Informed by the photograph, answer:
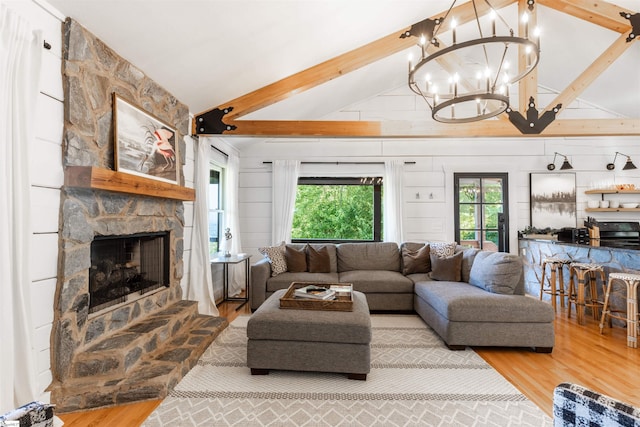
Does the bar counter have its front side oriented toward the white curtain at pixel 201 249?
yes

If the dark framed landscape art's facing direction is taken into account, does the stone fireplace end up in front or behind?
in front

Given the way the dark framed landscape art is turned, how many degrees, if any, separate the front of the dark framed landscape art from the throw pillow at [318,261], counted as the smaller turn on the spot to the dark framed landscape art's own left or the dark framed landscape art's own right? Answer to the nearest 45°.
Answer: approximately 45° to the dark framed landscape art's own right

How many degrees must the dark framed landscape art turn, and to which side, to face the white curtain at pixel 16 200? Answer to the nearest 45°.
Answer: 0° — it already faces it

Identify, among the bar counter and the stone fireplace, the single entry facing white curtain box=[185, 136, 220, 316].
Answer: the bar counter

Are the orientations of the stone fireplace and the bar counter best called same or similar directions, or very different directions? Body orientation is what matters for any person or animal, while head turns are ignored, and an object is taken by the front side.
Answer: very different directions

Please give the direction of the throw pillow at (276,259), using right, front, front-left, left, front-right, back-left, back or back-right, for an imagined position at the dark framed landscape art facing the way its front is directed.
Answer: front-right

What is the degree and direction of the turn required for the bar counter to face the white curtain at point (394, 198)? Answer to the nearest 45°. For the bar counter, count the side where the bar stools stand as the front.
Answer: approximately 45° to its right

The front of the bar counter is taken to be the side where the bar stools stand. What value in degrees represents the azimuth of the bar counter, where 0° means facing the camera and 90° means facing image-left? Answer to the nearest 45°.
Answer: approximately 45°

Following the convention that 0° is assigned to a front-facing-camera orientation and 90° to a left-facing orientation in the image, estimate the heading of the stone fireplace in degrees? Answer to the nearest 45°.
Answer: approximately 315°

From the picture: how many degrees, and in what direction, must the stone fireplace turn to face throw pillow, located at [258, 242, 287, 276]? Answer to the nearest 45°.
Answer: approximately 90° to its left

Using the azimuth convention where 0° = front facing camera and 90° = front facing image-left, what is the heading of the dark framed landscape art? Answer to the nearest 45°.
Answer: approximately 0°
